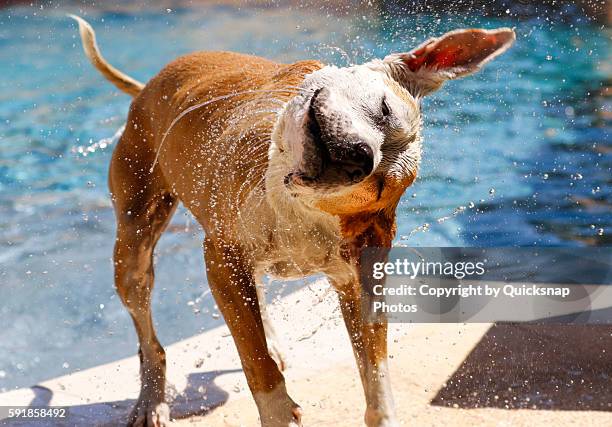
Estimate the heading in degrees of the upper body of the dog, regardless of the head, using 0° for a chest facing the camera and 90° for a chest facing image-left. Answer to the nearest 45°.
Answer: approximately 315°
